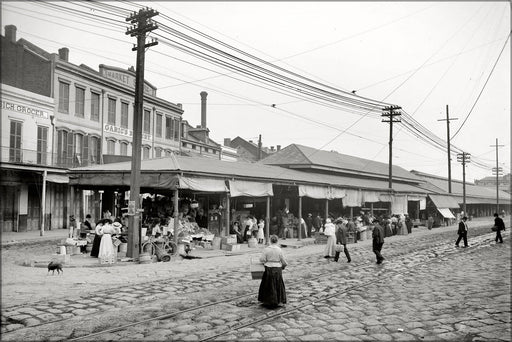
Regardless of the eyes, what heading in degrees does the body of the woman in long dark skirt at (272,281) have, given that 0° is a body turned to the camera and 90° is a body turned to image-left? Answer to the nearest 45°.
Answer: approximately 180°

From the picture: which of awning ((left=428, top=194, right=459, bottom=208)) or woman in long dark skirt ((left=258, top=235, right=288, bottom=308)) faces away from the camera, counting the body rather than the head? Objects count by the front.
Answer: the woman in long dark skirt

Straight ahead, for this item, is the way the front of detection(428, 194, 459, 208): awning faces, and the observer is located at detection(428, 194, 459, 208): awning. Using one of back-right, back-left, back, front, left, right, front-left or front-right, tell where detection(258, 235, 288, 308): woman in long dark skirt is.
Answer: front-right

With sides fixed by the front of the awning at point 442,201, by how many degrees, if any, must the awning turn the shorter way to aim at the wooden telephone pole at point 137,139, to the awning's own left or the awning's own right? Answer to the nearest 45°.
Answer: approximately 45° to the awning's own right

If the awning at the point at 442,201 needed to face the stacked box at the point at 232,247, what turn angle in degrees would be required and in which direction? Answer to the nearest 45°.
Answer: approximately 45° to its right

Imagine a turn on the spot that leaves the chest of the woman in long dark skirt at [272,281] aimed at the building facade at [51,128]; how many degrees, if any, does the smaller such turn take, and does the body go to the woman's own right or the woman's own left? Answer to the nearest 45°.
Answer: approximately 45° to the woman's own left

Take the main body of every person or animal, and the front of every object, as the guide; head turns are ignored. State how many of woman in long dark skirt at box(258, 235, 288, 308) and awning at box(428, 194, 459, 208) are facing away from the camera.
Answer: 1

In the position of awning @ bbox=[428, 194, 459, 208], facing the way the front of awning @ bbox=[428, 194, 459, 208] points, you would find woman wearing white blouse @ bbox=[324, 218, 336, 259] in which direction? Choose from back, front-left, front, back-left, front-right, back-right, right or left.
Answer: front-right
